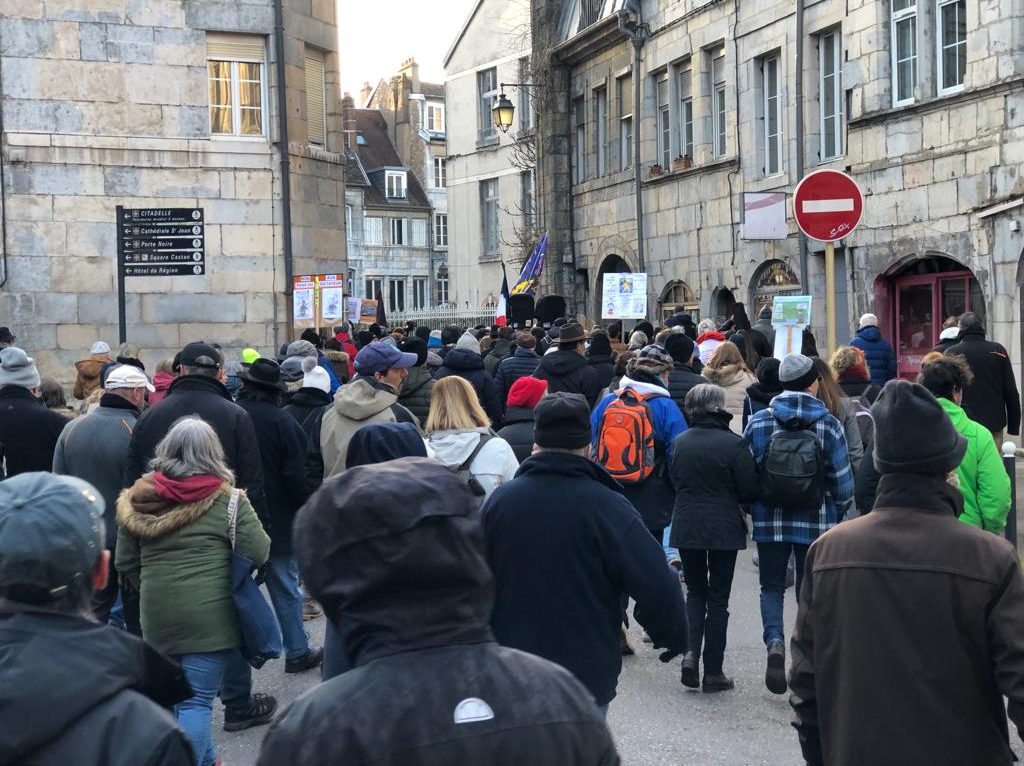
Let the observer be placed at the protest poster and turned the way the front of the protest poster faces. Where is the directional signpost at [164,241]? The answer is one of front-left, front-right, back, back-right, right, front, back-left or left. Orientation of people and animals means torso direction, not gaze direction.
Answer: front-right

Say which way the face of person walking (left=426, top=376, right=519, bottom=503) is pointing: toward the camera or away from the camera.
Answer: away from the camera

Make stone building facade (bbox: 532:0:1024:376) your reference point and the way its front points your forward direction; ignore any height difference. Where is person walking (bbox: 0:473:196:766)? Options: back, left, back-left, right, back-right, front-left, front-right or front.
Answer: front-left

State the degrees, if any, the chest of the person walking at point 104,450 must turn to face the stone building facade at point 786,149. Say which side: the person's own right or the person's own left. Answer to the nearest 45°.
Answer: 0° — they already face it

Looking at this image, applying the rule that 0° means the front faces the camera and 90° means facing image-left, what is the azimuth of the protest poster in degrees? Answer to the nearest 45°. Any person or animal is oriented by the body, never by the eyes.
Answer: approximately 0°

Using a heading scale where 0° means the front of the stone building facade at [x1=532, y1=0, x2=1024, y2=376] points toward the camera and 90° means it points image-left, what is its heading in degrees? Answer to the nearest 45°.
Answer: approximately 45°

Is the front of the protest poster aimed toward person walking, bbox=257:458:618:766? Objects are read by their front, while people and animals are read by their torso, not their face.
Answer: yes

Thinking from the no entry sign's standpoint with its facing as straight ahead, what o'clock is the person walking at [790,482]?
The person walking is roughly at 12 o'clock from the no entry sign.

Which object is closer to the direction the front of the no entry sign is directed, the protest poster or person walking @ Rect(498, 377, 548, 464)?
the person walking

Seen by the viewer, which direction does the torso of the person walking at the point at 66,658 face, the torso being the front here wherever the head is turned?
away from the camera

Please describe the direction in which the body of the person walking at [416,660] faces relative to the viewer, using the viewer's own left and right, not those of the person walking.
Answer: facing away from the viewer

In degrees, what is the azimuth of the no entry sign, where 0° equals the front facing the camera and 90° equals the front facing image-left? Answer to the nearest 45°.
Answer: approximately 0°

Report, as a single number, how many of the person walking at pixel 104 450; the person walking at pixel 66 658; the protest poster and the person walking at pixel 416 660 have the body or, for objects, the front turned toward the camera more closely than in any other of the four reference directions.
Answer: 1

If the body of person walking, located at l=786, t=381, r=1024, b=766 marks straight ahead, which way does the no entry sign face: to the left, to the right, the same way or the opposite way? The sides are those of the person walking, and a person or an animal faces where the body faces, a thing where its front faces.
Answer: the opposite way

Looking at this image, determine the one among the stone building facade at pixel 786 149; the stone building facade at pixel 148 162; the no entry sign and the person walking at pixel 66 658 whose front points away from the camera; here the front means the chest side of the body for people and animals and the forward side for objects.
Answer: the person walking

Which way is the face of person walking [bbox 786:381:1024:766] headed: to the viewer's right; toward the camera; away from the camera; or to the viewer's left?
away from the camera

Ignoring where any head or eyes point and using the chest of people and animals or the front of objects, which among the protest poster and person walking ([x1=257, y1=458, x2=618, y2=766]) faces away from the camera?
the person walking

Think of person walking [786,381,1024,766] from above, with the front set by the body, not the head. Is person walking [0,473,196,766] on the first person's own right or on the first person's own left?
on the first person's own left
